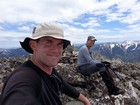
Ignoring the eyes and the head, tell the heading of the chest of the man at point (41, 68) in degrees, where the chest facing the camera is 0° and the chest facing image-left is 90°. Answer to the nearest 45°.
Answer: approximately 315°

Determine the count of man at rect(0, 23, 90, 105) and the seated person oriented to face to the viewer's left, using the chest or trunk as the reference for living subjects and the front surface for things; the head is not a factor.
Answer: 0

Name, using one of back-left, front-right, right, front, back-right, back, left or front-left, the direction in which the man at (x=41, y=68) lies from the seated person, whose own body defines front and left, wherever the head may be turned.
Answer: right

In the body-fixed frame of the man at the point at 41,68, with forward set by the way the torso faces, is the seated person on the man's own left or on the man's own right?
on the man's own left
